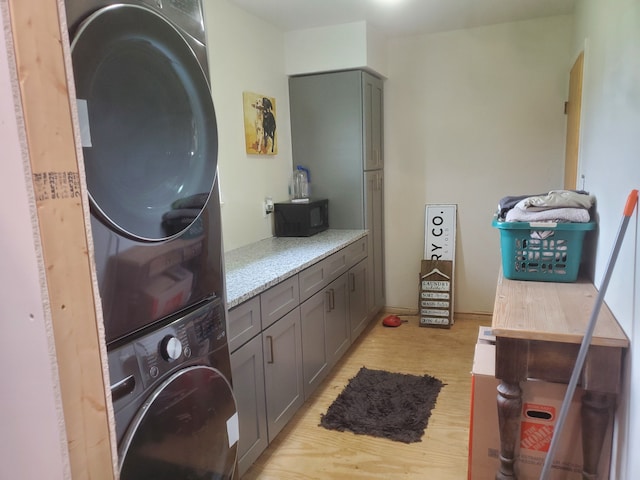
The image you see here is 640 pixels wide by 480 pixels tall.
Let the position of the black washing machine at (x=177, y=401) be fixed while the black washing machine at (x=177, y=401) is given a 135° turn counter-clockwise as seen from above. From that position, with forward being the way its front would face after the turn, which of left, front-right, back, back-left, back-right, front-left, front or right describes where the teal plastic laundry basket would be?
right

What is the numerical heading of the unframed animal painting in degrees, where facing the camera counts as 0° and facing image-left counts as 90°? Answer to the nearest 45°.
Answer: approximately 315°

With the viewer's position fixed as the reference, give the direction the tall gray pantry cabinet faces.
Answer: facing to the right of the viewer

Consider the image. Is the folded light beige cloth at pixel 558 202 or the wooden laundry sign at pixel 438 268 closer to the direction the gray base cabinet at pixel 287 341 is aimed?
the folded light beige cloth

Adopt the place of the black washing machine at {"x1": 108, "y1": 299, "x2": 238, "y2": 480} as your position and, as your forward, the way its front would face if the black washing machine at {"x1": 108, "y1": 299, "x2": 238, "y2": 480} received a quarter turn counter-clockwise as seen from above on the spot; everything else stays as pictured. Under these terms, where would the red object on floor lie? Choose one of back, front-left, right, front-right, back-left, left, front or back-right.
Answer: front

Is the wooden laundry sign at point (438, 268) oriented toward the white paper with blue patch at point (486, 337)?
yes

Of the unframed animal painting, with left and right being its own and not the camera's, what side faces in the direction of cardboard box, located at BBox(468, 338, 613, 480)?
front

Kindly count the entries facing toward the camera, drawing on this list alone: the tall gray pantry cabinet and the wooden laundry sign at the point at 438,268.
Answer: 1

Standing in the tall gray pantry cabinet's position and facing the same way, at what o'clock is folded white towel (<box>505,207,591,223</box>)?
The folded white towel is roughly at 2 o'clock from the tall gray pantry cabinet.

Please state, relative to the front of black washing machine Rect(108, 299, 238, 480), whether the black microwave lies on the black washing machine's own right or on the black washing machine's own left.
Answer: on the black washing machine's own left
